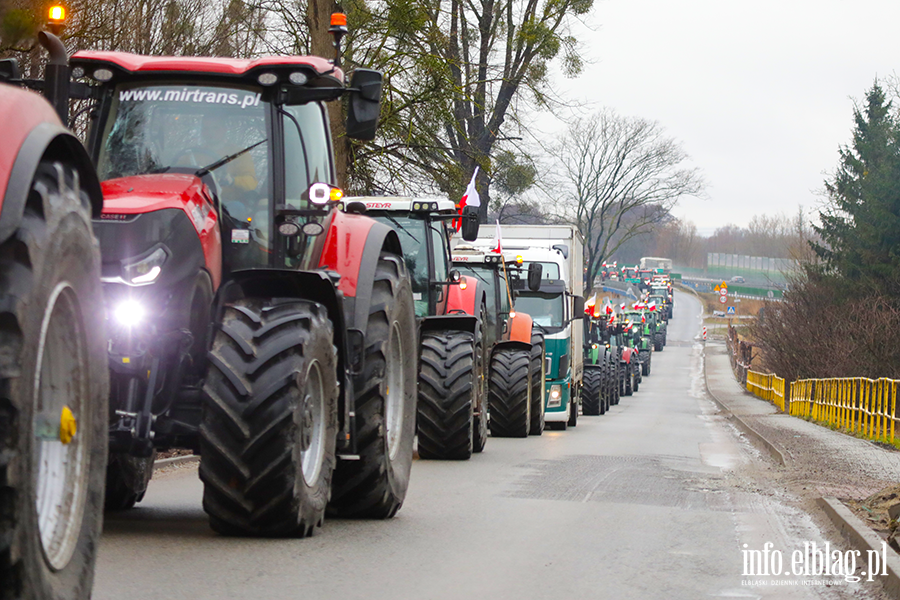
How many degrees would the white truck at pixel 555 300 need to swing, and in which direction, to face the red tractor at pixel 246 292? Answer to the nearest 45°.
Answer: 0° — it already faces it

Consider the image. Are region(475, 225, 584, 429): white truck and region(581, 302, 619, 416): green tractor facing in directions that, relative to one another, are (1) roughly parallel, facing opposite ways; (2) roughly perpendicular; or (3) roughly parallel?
roughly parallel

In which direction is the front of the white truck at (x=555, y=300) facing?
toward the camera

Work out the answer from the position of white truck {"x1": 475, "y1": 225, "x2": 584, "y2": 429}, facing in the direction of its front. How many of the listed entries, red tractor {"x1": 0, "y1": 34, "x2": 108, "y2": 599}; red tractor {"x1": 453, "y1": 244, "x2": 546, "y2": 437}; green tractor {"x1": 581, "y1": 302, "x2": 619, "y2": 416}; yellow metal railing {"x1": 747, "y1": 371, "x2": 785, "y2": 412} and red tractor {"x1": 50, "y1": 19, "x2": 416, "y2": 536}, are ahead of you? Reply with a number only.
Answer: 3

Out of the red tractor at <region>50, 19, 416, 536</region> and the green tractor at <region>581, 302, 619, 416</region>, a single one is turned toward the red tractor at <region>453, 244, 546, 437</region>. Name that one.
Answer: the green tractor

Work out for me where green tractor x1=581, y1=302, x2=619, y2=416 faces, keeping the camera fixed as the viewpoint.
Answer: facing the viewer

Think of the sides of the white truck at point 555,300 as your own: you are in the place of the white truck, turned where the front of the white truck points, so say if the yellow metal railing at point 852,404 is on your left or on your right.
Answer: on your left

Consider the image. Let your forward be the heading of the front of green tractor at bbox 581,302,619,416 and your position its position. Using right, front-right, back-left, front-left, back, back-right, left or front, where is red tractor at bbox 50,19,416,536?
front

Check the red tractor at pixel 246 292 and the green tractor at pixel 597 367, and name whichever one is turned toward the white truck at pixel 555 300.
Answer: the green tractor

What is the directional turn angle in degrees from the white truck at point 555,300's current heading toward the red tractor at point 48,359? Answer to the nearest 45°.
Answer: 0° — it already faces it

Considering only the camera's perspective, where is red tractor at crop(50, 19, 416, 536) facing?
facing the viewer and to the left of the viewer
